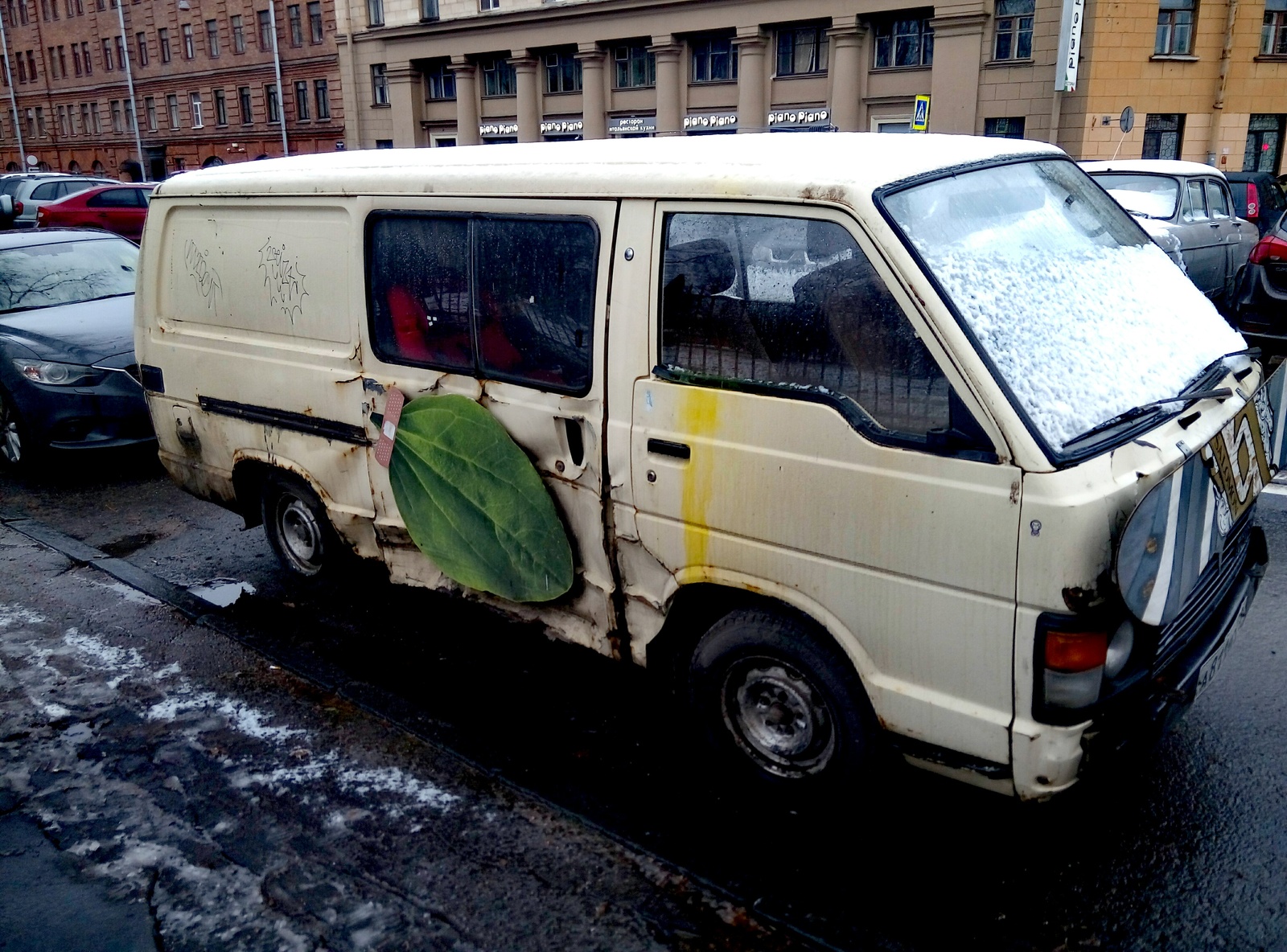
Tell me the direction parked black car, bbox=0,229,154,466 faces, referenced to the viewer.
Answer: facing the viewer and to the right of the viewer

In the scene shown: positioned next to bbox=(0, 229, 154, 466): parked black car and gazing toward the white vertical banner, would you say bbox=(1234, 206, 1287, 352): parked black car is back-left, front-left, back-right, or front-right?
front-right

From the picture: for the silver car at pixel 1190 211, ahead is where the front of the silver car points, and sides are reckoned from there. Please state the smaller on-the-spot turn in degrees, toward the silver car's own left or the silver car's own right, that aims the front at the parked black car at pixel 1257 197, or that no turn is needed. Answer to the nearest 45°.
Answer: approximately 135° to the silver car's own right

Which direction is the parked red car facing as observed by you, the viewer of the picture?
facing to the right of the viewer

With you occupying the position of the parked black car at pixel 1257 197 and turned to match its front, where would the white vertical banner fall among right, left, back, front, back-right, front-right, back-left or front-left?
left

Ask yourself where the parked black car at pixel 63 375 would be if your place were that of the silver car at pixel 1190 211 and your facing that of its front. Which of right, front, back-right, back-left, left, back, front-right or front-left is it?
front

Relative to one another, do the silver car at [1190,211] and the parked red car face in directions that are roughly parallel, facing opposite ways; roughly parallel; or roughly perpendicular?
roughly parallel, facing opposite ways

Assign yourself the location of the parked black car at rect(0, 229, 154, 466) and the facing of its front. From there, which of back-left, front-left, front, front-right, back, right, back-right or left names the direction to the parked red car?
back-left

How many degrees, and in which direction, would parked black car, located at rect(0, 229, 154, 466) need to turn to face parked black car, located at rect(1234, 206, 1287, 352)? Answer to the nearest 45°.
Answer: approximately 45° to its left

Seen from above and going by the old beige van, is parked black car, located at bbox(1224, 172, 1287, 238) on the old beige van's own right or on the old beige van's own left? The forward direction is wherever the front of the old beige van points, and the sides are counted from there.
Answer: on the old beige van's own left

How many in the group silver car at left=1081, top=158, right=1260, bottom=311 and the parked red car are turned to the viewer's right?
1
